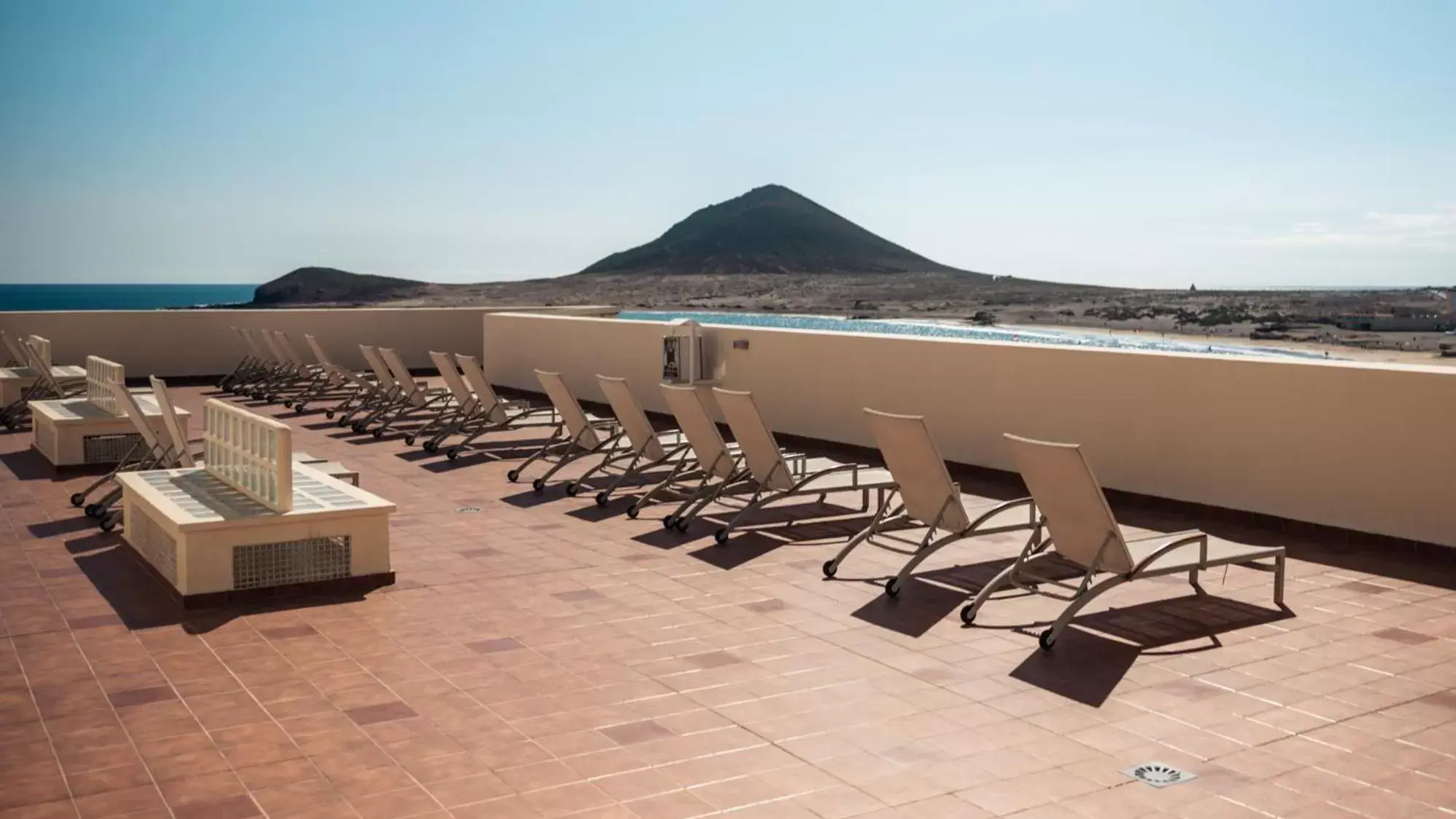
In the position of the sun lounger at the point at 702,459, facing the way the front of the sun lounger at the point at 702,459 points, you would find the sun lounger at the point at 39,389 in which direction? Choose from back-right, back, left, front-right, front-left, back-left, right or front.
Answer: left

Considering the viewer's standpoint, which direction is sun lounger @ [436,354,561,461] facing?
facing away from the viewer and to the right of the viewer

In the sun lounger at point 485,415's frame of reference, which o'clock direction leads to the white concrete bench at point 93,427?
The white concrete bench is roughly at 7 o'clock from the sun lounger.

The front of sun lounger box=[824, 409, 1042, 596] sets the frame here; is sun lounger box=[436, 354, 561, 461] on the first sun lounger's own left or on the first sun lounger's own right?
on the first sun lounger's own left

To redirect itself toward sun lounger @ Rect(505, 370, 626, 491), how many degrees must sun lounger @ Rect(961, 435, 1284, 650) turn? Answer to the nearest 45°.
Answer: approximately 90° to its left

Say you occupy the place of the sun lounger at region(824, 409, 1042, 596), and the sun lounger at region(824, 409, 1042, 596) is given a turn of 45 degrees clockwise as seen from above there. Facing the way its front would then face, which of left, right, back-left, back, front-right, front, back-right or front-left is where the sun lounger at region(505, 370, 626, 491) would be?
back-left

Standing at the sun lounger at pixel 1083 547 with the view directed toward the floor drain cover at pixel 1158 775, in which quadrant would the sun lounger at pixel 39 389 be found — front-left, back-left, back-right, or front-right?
back-right

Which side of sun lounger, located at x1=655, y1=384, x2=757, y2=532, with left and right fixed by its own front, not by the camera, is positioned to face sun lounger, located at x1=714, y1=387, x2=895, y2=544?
right

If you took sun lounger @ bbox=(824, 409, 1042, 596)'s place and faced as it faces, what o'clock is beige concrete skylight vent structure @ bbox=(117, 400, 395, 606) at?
The beige concrete skylight vent structure is roughly at 7 o'clock from the sun lounger.

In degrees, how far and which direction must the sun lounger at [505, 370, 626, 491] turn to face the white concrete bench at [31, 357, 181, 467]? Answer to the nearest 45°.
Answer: approximately 135° to its left
